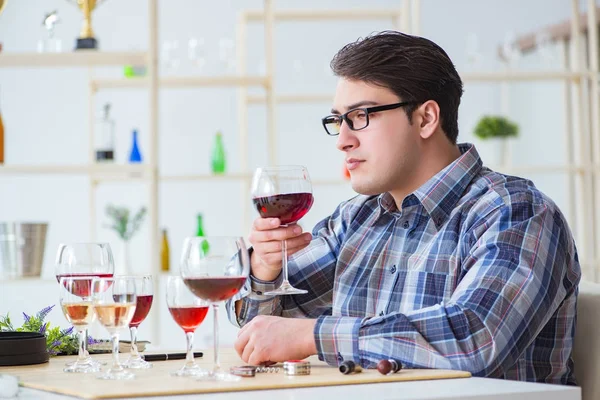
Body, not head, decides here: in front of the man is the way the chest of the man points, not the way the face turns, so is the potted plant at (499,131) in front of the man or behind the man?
behind

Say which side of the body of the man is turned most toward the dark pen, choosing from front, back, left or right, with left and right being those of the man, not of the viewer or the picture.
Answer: front

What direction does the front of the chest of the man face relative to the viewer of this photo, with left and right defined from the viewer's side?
facing the viewer and to the left of the viewer

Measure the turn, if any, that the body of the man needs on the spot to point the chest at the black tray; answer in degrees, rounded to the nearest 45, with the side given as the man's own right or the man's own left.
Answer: approximately 45° to the man's own right

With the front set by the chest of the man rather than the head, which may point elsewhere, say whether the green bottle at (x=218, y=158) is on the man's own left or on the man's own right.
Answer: on the man's own right

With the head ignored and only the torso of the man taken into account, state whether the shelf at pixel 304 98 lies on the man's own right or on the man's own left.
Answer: on the man's own right

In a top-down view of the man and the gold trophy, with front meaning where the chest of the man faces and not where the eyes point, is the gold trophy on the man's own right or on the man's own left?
on the man's own right

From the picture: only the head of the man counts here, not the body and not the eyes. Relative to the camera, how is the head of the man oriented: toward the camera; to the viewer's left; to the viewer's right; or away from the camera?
to the viewer's left
